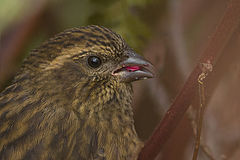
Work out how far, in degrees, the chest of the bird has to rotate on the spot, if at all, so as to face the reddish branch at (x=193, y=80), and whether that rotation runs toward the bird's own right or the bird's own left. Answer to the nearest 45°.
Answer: approximately 45° to the bird's own right

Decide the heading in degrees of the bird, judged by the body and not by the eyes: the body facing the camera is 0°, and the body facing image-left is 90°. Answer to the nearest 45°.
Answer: approximately 270°

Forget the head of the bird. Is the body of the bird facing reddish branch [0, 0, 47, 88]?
no
